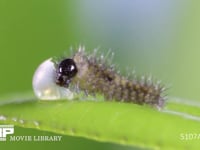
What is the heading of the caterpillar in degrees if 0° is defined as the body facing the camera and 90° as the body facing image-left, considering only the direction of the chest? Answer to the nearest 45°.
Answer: approximately 90°
